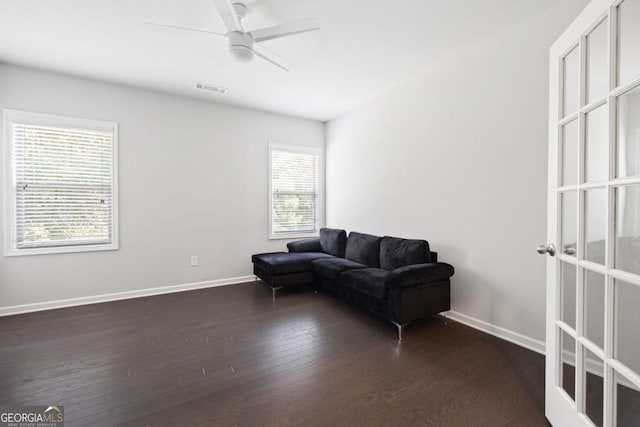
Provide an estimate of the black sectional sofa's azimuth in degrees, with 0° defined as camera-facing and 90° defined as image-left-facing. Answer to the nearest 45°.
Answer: approximately 45°

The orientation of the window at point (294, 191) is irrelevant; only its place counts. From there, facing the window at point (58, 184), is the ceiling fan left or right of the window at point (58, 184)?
left

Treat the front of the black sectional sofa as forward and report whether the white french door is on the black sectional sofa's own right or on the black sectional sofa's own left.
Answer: on the black sectional sofa's own left

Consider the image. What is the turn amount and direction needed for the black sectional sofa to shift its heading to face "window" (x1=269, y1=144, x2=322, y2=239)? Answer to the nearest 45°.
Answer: approximately 90° to its right
